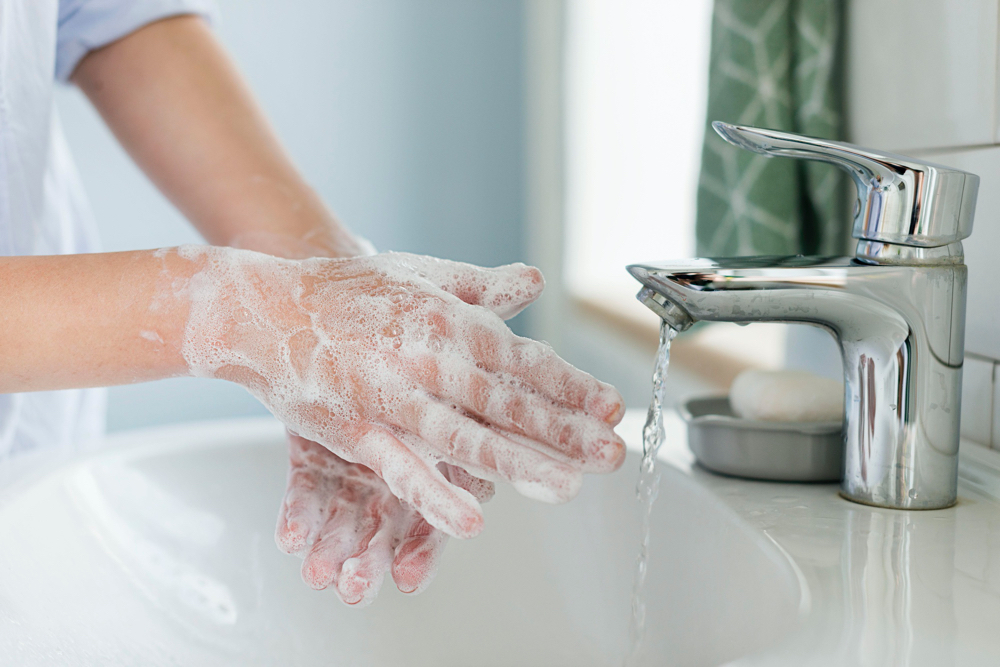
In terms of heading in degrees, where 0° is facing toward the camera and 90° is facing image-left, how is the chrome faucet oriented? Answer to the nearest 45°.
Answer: approximately 90°
